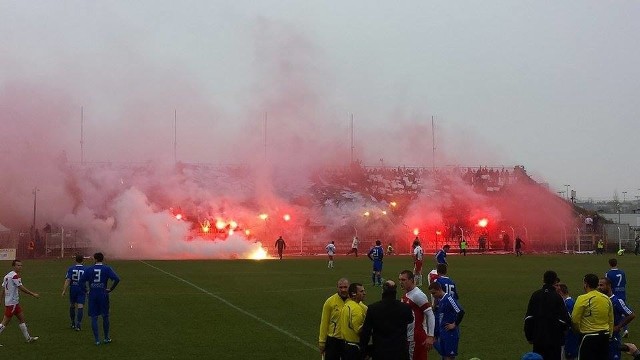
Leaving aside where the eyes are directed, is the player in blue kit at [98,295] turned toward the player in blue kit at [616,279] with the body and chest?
no

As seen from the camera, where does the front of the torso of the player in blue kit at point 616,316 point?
to the viewer's left

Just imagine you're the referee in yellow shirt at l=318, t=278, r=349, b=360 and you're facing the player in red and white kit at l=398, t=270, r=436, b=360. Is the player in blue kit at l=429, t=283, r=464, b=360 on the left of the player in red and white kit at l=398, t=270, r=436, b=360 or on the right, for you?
left

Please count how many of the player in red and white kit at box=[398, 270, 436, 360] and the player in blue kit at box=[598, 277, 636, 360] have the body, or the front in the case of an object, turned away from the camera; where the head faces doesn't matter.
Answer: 0

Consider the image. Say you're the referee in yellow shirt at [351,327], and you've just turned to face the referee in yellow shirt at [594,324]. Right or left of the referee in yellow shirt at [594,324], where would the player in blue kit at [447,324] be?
left

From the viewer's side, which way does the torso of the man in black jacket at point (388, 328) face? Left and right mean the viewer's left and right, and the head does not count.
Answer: facing away from the viewer

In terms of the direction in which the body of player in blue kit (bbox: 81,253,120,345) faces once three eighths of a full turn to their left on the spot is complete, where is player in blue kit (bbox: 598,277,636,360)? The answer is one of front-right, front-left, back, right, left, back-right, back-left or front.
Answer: left

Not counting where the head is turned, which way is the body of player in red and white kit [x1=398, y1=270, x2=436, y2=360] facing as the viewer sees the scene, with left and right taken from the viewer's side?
facing the viewer and to the left of the viewer

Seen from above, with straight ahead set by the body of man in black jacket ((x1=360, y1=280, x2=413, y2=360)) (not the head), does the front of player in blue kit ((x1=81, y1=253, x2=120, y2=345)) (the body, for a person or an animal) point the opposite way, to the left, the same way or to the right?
the same way

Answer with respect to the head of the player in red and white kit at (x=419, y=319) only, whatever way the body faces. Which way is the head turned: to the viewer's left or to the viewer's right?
to the viewer's left

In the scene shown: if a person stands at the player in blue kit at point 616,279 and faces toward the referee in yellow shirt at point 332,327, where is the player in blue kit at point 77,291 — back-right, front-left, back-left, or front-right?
front-right

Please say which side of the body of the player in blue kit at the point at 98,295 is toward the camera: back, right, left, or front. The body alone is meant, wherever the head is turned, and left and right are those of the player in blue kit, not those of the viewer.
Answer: back

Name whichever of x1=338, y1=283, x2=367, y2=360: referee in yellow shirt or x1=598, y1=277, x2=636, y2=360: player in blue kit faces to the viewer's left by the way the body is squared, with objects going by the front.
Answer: the player in blue kit
